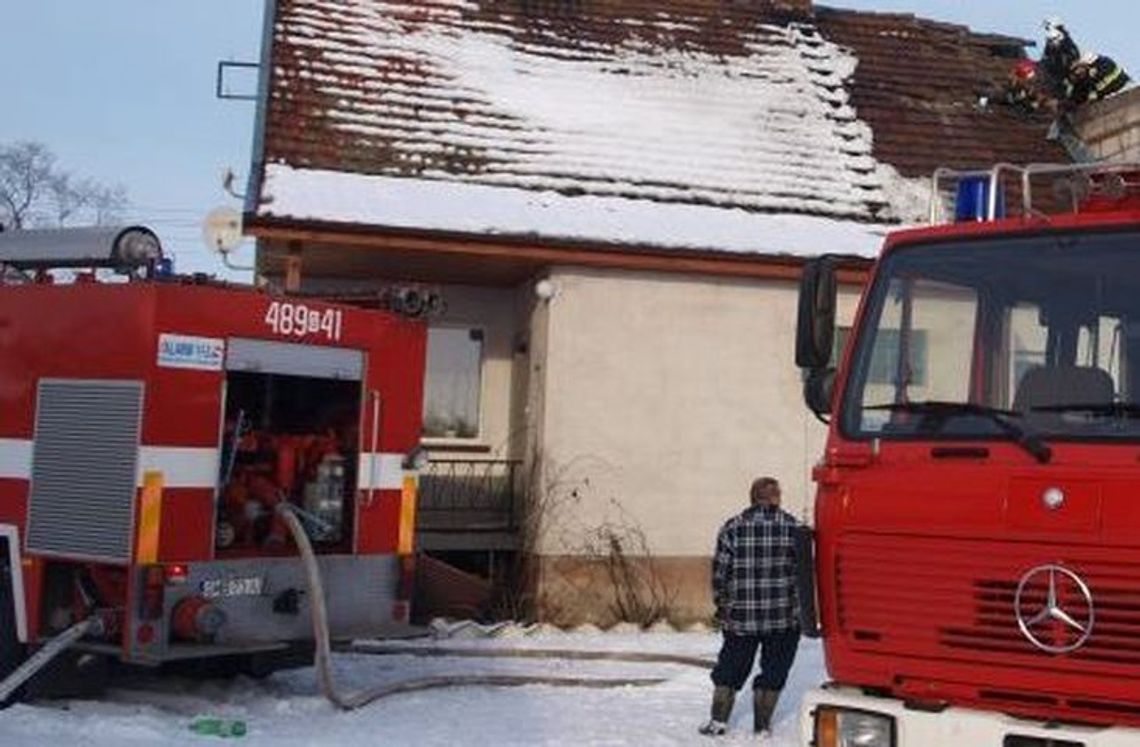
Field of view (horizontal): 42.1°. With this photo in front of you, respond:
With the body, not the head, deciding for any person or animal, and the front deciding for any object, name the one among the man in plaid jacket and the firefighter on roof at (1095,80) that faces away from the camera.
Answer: the man in plaid jacket

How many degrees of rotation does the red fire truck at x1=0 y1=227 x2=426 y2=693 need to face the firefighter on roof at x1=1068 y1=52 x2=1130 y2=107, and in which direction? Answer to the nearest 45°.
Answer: approximately 90° to its right

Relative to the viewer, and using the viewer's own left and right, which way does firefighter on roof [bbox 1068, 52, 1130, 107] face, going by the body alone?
facing to the left of the viewer

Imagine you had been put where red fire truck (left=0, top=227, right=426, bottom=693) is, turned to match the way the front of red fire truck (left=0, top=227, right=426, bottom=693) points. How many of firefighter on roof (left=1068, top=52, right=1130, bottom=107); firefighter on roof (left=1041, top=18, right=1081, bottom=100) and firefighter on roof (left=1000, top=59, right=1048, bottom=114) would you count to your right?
3

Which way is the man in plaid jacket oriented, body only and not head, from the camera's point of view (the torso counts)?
away from the camera

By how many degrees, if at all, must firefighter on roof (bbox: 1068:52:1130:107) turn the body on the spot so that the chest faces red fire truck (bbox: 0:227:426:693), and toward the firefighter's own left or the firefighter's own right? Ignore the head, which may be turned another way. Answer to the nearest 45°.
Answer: approximately 45° to the firefighter's own left

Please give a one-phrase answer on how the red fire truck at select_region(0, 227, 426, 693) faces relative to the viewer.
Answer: facing away from the viewer and to the left of the viewer

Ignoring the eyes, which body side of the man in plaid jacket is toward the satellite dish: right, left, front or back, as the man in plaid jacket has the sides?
left

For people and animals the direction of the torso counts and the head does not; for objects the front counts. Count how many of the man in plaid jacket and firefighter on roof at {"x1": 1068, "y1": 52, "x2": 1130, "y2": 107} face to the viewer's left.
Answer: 1

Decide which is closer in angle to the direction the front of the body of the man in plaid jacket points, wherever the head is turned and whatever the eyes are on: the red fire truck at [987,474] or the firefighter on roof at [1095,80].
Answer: the firefighter on roof
